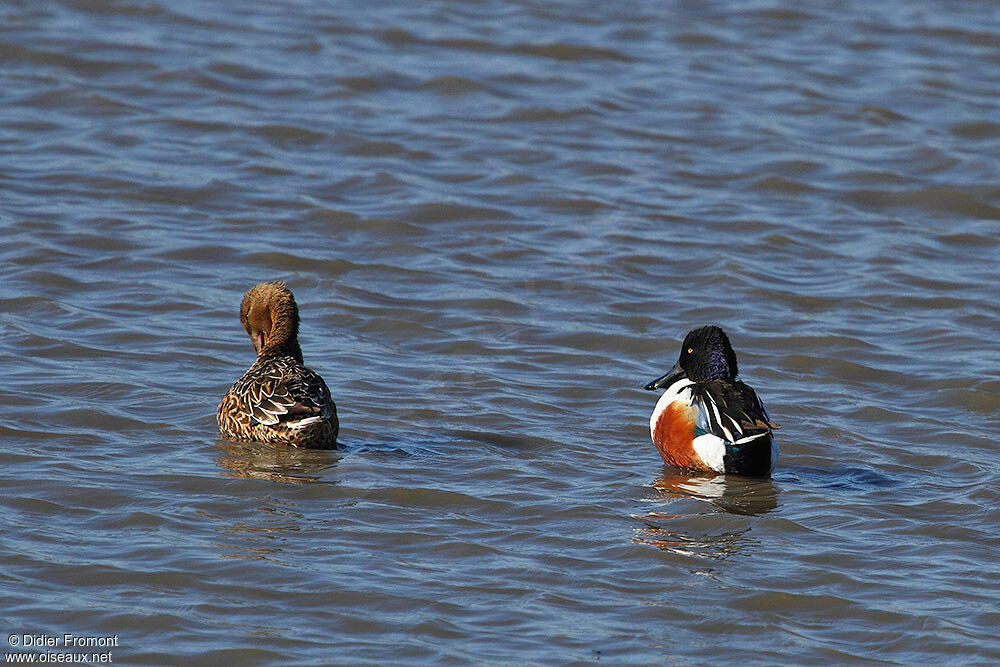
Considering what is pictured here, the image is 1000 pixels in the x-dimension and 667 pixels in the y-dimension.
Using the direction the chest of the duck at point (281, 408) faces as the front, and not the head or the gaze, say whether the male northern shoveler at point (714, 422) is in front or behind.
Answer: behind

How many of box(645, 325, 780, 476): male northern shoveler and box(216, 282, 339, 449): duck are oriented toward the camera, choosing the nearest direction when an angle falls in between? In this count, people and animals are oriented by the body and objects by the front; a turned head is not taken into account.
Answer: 0

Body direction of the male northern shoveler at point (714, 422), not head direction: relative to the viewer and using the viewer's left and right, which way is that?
facing away from the viewer and to the left of the viewer

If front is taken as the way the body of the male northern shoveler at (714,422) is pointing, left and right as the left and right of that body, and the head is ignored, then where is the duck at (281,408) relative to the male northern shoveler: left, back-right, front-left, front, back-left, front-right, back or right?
front-left

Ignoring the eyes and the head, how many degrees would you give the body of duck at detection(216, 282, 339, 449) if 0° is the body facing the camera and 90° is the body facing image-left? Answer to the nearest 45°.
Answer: approximately 135°
